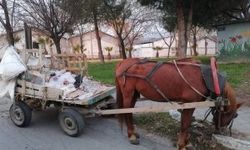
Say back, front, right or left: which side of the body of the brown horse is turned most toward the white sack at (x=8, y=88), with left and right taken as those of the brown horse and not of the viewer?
back

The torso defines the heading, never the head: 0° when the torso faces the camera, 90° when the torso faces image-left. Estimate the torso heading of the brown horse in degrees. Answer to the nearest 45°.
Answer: approximately 270°

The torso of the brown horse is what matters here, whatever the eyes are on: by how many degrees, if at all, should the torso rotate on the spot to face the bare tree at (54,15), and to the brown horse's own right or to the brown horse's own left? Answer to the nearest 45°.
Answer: approximately 135° to the brown horse's own left

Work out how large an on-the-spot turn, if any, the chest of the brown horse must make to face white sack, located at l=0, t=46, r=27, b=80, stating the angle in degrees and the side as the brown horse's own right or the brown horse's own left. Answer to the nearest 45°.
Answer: approximately 180°

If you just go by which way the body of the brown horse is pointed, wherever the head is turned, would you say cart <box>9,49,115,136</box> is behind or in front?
behind
